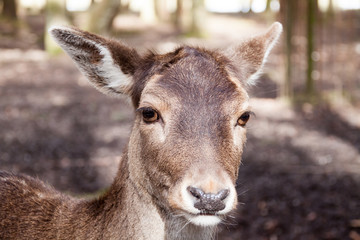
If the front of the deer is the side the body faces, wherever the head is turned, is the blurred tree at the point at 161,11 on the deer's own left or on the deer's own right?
on the deer's own left

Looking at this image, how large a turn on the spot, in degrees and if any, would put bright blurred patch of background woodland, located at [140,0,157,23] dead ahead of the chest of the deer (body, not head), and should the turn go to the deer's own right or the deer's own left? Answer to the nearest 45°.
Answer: approximately 135° to the deer's own left

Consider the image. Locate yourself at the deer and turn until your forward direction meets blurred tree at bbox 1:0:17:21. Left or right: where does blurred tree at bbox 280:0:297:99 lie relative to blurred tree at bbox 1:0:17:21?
right

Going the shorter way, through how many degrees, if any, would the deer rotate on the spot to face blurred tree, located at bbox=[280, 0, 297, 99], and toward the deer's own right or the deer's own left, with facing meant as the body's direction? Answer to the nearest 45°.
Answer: approximately 90° to the deer's own left

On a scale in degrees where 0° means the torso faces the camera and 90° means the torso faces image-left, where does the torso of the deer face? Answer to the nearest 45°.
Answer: approximately 315°

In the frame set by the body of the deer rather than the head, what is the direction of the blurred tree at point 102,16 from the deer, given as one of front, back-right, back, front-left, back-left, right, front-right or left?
back-left

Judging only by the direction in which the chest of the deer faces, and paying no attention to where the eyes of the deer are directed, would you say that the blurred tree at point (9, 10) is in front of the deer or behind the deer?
behind
